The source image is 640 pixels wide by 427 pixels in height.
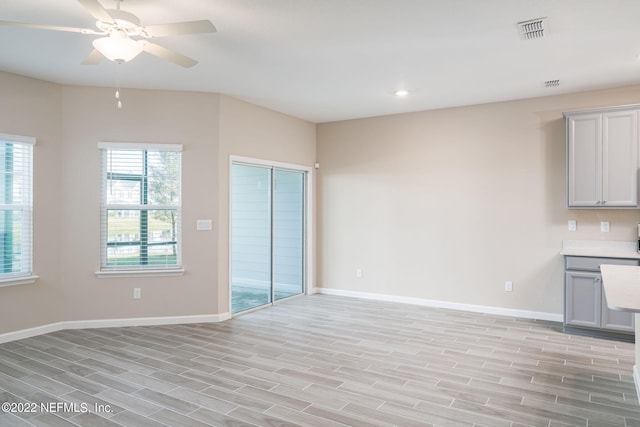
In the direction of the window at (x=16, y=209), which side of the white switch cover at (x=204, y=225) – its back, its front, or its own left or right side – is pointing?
right

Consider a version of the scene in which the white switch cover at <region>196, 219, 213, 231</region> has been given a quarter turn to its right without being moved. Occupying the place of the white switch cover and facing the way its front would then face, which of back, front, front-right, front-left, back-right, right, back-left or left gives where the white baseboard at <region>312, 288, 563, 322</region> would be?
back

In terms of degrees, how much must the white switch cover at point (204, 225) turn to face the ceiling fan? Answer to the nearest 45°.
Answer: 0° — it already faces it

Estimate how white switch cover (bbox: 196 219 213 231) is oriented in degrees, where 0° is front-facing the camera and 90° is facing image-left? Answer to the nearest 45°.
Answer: approximately 0°

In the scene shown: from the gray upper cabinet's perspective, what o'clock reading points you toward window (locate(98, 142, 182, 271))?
The window is roughly at 2 o'clock from the gray upper cabinet.

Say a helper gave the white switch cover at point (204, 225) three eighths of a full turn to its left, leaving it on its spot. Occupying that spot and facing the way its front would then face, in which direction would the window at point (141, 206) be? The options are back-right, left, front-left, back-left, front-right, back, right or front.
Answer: back-left

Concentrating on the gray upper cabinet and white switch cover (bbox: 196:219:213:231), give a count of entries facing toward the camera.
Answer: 2

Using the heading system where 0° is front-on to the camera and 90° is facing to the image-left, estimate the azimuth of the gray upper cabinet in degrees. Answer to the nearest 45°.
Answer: approximately 0°

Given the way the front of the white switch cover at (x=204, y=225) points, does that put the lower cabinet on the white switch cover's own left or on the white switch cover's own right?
on the white switch cover's own left

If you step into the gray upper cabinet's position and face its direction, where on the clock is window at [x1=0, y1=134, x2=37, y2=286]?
The window is roughly at 2 o'clock from the gray upper cabinet.
